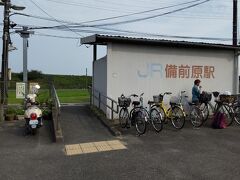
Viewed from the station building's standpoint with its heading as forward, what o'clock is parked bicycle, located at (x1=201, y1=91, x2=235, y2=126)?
The parked bicycle is roughly at 10 o'clock from the station building.

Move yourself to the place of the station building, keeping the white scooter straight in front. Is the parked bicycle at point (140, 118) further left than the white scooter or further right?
left

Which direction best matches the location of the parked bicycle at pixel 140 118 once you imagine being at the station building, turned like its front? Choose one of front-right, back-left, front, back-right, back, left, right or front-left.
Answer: front

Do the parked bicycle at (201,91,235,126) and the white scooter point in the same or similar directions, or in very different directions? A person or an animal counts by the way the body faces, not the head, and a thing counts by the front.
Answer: same or similar directions

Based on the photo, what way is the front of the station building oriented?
toward the camera
